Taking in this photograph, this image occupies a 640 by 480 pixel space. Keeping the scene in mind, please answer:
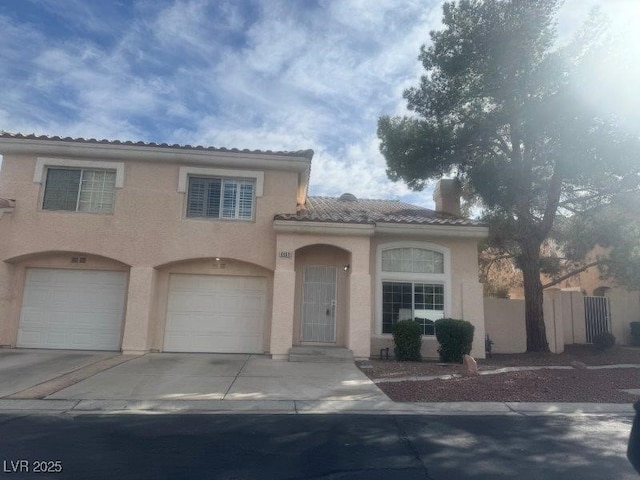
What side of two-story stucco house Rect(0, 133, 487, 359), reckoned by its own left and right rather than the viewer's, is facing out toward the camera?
front

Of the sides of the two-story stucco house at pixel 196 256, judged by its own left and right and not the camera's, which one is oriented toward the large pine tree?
left

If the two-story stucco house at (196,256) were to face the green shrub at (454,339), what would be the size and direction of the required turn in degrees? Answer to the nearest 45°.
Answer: approximately 90° to its left

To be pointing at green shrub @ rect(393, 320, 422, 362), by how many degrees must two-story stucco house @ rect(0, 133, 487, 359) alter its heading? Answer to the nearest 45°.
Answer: approximately 90° to its left

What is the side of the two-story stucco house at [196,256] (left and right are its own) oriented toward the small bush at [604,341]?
left

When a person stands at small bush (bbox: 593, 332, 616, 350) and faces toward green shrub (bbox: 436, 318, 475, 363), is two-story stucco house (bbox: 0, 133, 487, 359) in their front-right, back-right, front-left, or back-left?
front-right
